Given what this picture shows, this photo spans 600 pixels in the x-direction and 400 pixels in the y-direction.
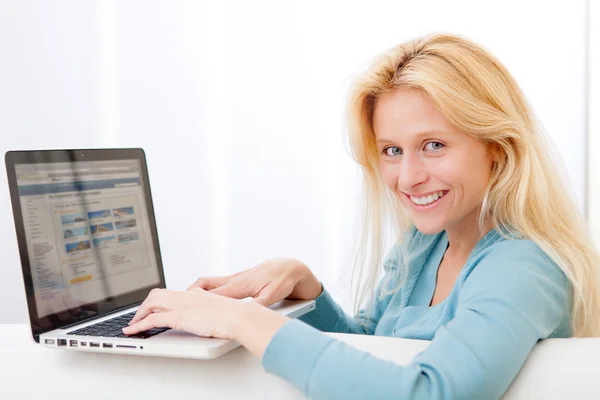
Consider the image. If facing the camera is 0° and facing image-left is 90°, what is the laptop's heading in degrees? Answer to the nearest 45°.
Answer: approximately 315°

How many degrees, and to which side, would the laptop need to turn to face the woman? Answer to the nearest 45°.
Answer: approximately 45° to its left
